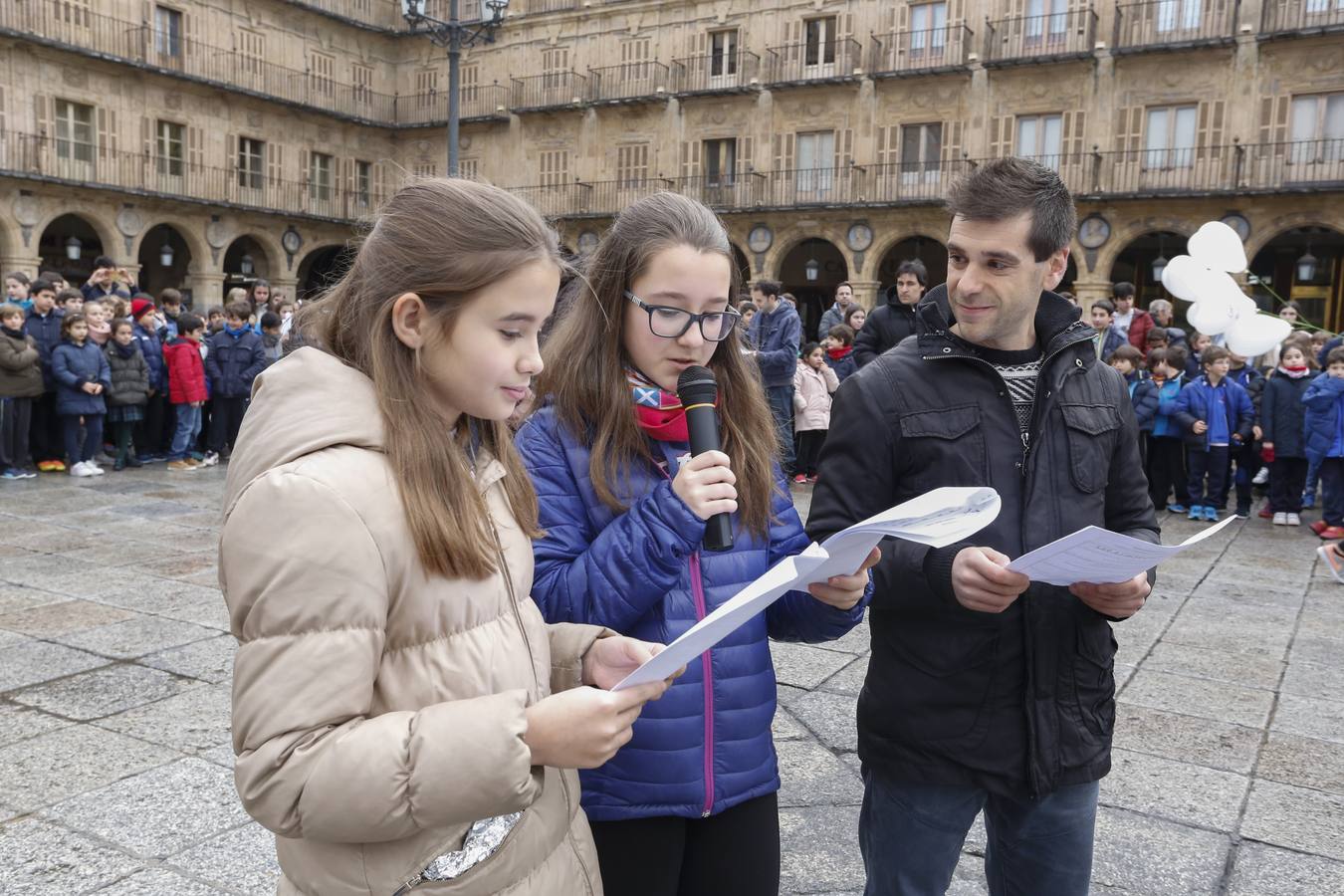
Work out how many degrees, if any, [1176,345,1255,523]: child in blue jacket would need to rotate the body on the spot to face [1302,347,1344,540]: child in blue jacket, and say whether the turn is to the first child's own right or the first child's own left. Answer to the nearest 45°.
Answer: approximately 45° to the first child's own left

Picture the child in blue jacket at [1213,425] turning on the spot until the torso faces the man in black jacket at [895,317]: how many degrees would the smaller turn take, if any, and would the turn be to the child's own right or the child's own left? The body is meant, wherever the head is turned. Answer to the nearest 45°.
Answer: approximately 45° to the child's own right

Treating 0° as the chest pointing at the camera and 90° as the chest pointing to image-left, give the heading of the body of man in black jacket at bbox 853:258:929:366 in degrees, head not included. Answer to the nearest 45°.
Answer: approximately 315°

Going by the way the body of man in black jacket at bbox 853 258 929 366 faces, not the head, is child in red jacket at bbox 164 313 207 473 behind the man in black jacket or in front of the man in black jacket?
behind

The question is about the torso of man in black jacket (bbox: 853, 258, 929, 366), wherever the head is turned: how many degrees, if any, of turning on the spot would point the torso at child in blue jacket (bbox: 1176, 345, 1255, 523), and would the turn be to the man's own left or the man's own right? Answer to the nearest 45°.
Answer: approximately 90° to the man's own left

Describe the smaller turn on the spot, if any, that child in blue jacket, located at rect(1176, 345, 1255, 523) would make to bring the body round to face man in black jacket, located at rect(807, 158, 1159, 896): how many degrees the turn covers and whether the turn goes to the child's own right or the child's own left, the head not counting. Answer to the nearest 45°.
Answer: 0° — they already face them

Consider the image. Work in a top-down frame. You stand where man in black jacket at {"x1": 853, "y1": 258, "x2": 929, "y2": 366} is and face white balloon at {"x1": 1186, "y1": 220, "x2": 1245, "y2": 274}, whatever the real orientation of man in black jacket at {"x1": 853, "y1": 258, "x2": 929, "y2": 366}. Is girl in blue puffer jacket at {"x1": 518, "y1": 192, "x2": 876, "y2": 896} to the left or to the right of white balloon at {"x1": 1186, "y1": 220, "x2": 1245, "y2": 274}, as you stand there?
right

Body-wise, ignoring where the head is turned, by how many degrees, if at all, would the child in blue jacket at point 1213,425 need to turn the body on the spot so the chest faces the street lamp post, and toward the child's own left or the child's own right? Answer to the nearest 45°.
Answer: approximately 90° to the child's own right

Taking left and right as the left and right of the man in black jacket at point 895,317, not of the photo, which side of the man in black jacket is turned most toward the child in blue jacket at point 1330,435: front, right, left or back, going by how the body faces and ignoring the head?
left
